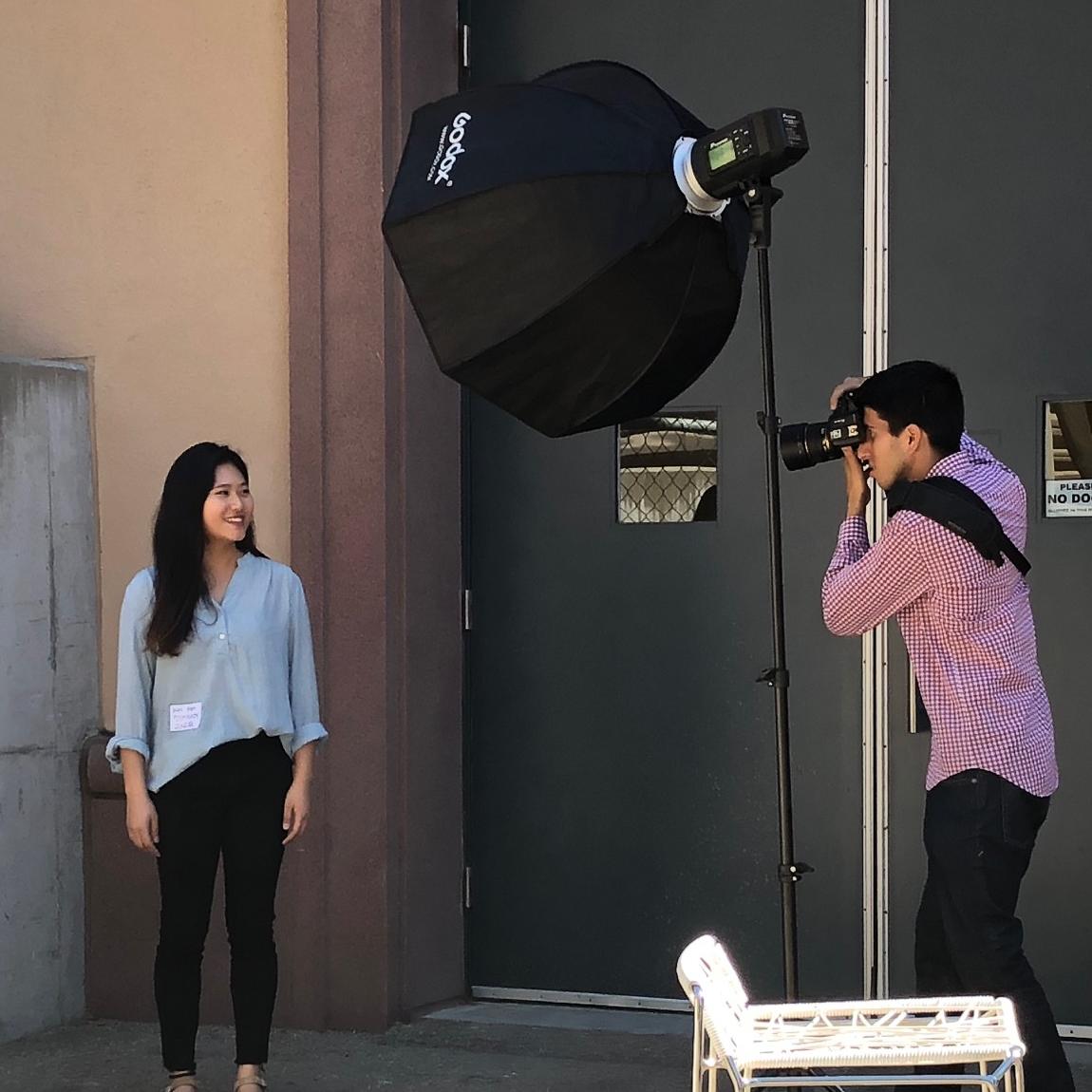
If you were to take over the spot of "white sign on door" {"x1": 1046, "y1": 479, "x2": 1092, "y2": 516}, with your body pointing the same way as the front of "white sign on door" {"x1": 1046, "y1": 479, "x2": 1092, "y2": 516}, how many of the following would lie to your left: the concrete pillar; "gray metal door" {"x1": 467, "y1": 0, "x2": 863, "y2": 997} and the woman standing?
0

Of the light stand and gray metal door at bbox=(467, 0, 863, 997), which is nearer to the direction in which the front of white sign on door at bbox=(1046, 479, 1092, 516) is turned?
the light stand

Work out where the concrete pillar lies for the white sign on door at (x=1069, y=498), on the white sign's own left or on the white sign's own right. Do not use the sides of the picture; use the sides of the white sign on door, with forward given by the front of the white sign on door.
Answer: on the white sign's own right

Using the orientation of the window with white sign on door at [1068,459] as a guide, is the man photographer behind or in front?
in front

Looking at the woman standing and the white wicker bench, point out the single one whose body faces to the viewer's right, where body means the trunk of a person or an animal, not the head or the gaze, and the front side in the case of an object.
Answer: the white wicker bench

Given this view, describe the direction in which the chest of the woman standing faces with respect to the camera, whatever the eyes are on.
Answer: toward the camera

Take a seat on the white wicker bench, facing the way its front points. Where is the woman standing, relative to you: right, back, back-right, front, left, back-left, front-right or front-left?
back-left

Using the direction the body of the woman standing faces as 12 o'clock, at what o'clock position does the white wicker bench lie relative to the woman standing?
The white wicker bench is roughly at 11 o'clock from the woman standing.

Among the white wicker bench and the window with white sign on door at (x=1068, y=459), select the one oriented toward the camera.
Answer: the window with white sign on door

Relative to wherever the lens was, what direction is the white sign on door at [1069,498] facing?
facing the viewer

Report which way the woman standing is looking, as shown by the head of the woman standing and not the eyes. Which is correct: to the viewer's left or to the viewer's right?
to the viewer's right

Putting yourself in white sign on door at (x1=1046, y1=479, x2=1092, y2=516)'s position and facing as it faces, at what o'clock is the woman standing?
The woman standing is roughly at 2 o'clock from the white sign on door.

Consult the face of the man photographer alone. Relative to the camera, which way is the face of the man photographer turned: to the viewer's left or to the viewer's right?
to the viewer's left

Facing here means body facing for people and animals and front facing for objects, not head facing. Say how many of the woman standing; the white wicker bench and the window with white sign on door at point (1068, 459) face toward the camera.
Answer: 2

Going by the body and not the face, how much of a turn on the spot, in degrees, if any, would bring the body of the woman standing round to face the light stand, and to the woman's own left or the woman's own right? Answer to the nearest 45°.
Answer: approximately 45° to the woman's own left

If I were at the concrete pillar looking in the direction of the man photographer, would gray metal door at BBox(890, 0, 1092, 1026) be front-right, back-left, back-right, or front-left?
front-left

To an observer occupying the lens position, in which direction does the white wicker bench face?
facing to the right of the viewer

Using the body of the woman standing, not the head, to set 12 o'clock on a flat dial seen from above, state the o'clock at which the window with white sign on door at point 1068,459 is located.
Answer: The window with white sign on door is roughly at 9 o'clock from the woman standing.

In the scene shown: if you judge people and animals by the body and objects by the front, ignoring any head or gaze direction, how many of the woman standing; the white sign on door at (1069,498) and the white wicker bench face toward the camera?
2
